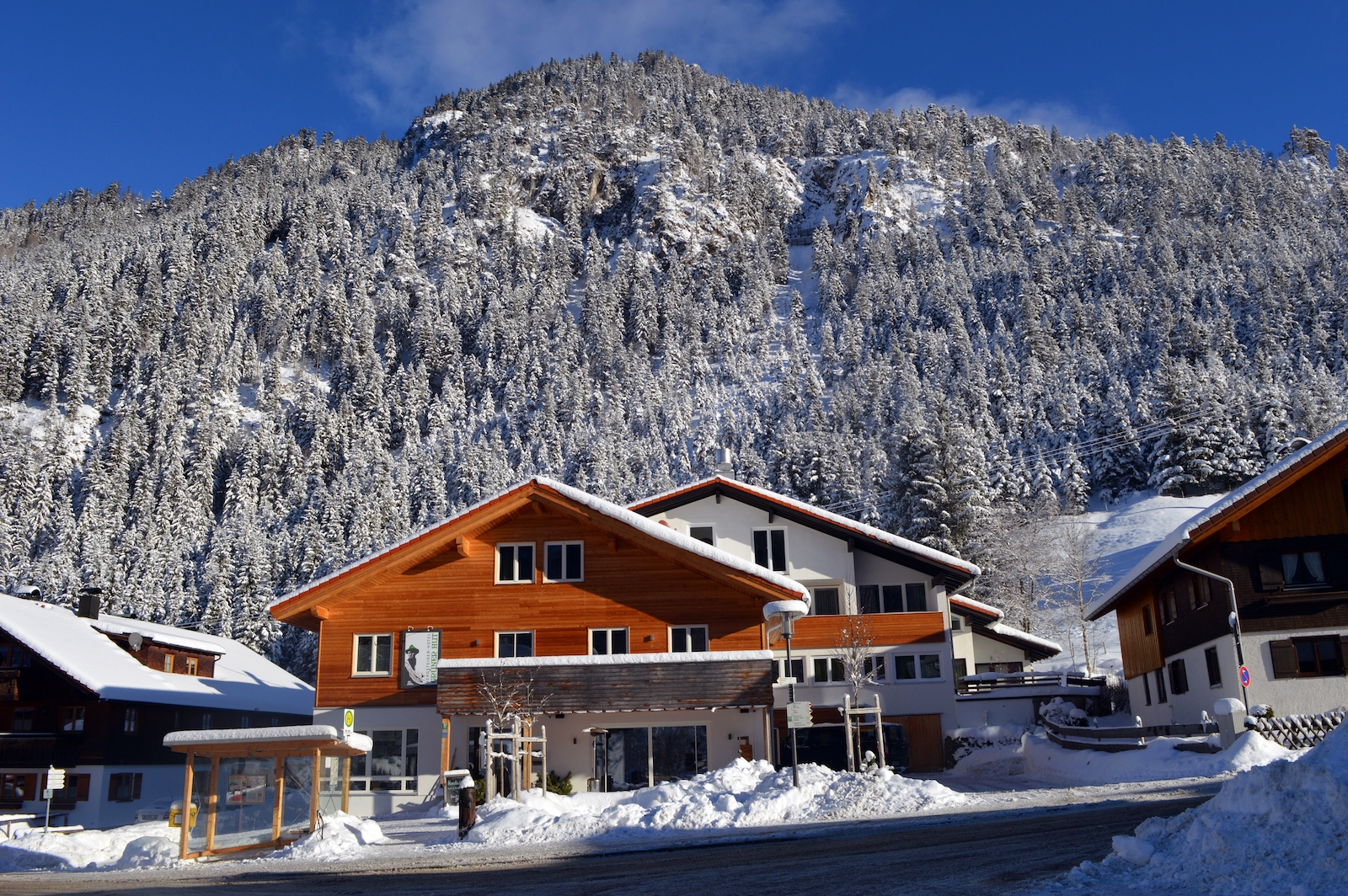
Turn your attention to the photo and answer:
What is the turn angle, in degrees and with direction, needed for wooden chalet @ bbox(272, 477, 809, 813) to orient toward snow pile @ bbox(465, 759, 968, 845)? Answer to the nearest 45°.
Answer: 0° — it already faces it

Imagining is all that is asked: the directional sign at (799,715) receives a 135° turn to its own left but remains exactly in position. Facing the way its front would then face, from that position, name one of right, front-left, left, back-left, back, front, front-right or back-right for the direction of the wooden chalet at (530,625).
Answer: left

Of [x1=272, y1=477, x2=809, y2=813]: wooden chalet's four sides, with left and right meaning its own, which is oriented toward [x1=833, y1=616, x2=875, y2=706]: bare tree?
left

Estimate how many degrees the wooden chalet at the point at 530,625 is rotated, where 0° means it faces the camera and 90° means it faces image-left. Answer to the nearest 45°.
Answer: approximately 0°

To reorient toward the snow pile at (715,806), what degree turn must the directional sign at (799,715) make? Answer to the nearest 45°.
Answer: approximately 90° to its right

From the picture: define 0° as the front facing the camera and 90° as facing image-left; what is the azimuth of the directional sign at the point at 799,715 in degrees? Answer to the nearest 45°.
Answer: approximately 0°

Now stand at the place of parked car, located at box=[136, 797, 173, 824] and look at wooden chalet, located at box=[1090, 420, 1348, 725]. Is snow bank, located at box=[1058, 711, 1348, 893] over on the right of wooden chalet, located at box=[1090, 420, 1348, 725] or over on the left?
right

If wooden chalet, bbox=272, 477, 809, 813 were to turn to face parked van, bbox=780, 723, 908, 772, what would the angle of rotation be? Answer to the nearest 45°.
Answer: approximately 90° to its left
